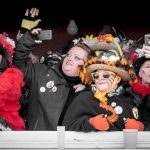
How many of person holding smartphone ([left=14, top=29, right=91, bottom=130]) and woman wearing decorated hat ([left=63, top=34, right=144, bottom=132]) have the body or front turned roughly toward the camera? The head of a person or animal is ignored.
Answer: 2

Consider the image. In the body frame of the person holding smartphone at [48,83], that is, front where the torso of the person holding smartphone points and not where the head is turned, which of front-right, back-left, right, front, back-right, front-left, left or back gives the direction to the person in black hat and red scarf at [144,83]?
left

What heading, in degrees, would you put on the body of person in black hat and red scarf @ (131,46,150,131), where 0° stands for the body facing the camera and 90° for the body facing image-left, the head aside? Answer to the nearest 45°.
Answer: approximately 315°

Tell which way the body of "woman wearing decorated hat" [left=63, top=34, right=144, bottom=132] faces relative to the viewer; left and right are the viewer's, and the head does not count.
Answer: facing the viewer

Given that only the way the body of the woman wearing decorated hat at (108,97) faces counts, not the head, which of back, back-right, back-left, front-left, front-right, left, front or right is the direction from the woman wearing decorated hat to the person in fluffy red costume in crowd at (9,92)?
right

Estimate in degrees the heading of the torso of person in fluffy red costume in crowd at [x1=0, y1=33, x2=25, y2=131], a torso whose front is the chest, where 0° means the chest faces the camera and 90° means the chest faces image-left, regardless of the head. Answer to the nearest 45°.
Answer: approximately 45°

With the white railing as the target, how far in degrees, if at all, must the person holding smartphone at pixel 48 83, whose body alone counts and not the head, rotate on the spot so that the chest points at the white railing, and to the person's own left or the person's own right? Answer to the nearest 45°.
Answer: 0° — they already face it

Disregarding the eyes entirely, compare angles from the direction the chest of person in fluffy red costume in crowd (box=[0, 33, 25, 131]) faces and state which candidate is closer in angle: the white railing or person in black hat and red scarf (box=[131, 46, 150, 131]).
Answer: the white railing

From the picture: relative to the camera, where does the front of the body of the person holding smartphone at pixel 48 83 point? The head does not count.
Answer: toward the camera
